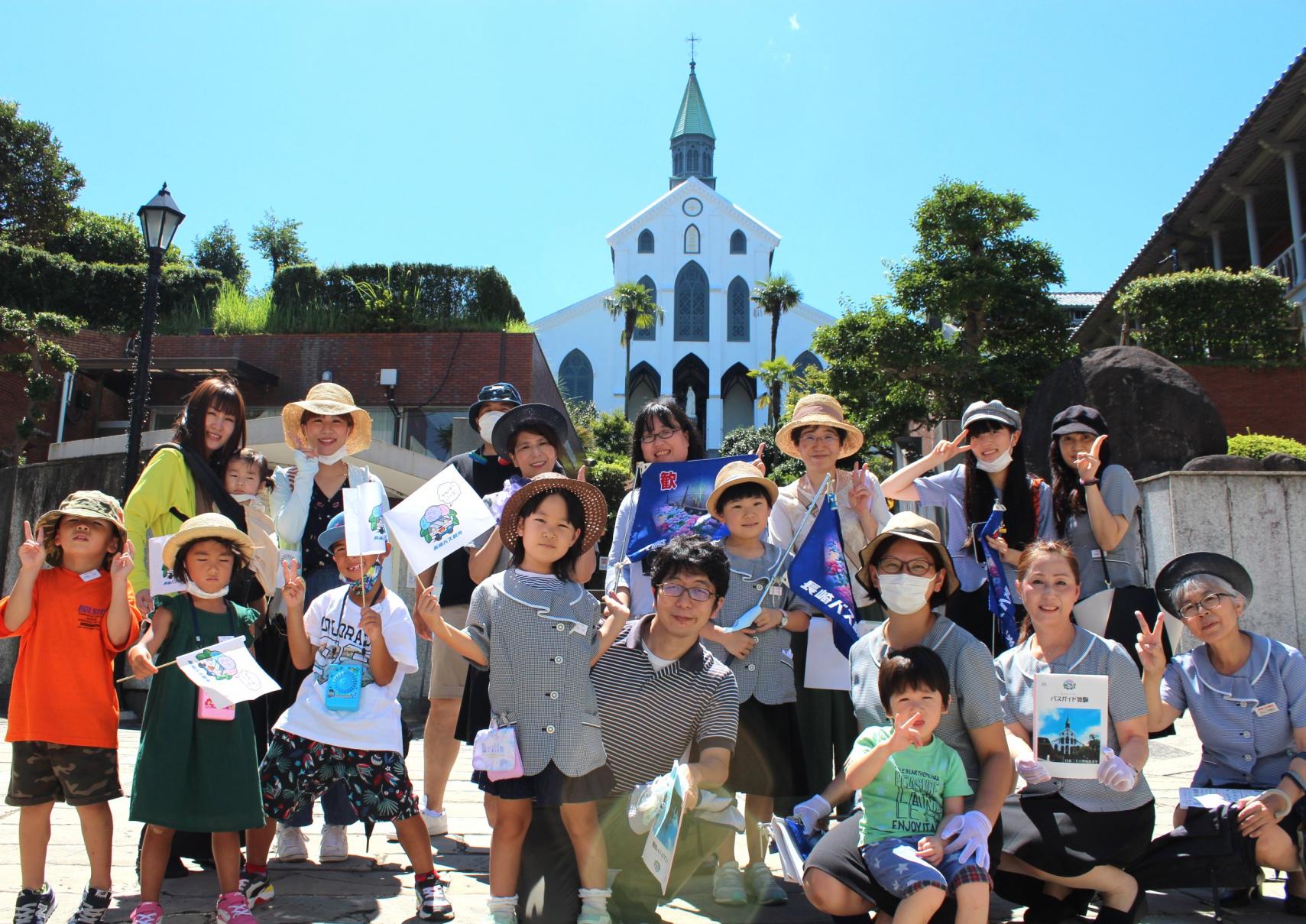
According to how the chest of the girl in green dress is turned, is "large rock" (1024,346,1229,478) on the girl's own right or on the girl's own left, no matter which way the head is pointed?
on the girl's own left

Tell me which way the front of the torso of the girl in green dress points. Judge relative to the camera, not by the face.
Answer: toward the camera

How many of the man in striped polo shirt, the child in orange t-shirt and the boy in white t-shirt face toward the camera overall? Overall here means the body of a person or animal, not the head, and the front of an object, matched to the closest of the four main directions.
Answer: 3

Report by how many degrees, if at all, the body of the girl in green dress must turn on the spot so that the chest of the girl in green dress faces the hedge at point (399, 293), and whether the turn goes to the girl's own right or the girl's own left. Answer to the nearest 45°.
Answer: approximately 180°

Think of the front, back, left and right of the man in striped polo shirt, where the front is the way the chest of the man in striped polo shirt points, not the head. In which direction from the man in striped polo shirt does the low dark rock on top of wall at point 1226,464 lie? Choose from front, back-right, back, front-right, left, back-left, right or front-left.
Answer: back-left

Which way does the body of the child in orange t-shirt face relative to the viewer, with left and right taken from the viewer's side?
facing the viewer

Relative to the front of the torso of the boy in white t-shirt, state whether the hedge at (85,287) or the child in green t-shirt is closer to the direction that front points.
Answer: the child in green t-shirt

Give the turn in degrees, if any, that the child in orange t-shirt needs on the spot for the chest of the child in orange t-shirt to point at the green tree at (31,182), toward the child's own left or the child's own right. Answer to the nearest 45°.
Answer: approximately 180°

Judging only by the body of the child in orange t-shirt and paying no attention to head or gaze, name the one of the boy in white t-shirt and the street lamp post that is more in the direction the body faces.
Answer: the boy in white t-shirt

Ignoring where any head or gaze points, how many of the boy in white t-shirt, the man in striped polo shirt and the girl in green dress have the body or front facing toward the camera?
3

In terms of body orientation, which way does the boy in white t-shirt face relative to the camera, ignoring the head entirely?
toward the camera

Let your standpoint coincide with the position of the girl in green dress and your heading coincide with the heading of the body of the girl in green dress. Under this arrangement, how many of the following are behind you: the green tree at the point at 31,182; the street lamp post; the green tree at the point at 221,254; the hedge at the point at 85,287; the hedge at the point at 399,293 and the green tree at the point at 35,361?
6
